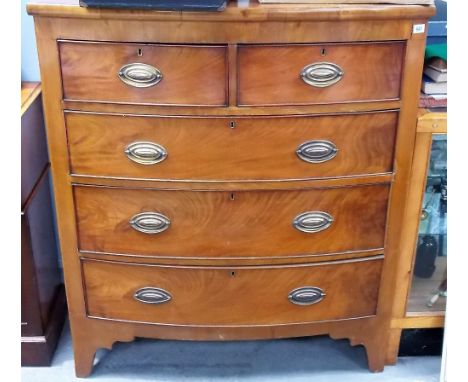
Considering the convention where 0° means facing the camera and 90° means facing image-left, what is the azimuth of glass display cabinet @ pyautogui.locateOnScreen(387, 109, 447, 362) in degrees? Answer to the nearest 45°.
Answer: approximately 0°

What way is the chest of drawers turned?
toward the camera

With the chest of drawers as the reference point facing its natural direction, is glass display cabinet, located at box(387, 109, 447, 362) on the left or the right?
on its left

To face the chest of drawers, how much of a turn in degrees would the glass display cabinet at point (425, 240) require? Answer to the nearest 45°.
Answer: approximately 45° to its right

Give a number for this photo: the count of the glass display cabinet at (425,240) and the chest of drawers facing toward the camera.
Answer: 2

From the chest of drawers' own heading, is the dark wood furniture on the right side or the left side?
on its right

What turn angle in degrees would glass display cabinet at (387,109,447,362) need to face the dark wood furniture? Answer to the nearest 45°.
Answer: approximately 90° to its right
